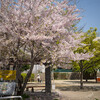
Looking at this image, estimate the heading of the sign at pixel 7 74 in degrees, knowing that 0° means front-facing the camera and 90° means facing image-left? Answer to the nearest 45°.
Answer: approximately 0°

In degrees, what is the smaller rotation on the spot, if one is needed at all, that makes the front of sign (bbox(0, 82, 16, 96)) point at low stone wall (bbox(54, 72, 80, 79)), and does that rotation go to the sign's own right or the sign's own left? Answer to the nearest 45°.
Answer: approximately 135° to the sign's own left

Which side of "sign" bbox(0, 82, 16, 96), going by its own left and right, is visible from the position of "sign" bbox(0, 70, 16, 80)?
back

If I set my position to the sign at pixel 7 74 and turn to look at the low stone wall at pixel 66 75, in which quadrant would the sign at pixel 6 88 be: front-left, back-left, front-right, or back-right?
back-right

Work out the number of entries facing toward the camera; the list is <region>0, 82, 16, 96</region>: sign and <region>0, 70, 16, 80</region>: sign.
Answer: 2

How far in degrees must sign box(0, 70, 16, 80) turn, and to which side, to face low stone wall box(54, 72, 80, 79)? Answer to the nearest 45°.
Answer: approximately 135° to its left
